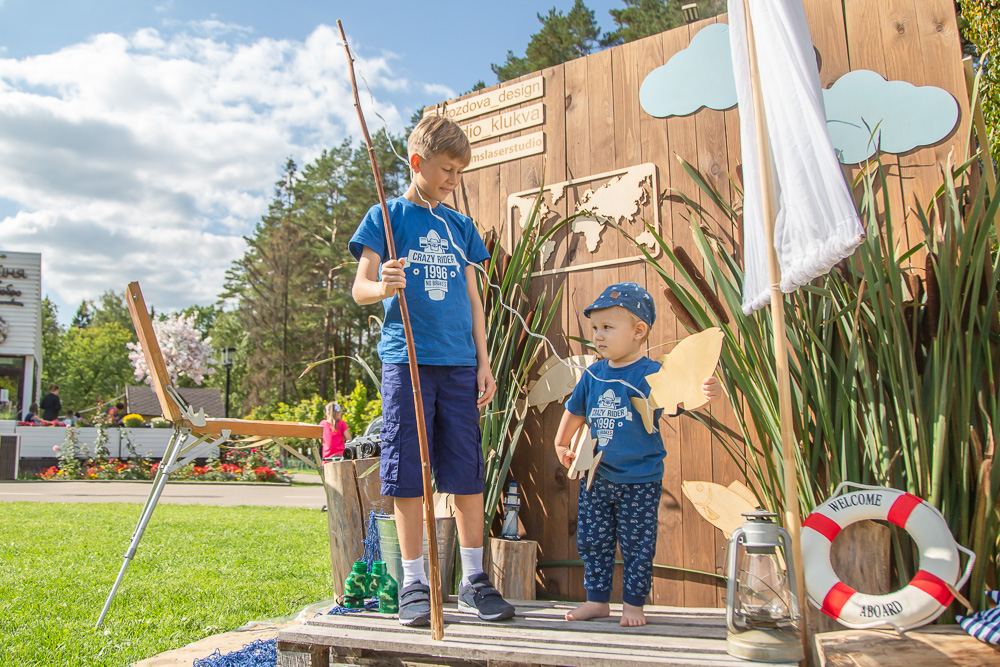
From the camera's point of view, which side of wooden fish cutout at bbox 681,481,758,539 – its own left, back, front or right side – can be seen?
left

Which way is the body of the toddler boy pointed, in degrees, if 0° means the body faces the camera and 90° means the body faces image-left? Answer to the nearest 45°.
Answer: approximately 45°

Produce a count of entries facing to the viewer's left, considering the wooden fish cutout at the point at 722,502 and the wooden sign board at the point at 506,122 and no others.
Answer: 1

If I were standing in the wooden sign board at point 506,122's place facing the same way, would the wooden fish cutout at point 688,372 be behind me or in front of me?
in front

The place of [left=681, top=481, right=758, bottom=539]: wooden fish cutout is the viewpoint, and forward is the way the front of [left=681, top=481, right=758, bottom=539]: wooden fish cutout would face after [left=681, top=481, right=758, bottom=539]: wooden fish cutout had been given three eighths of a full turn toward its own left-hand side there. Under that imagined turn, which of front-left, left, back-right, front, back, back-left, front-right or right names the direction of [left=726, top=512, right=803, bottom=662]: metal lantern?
front-right

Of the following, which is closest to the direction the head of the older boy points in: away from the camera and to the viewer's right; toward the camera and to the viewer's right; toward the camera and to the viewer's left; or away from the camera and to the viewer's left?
toward the camera and to the viewer's right

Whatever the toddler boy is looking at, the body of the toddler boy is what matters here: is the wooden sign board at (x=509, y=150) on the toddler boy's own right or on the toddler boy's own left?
on the toddler boy's own right

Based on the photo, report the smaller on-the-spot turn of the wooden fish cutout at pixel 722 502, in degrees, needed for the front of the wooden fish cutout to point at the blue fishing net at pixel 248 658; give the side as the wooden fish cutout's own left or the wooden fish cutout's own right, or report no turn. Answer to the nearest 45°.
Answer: approximately 45° to the wooden fish cutout's own left

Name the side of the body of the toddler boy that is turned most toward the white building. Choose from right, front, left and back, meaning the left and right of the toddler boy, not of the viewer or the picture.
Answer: right

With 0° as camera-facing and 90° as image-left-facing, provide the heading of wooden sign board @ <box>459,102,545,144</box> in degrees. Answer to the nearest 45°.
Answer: approximately 0°

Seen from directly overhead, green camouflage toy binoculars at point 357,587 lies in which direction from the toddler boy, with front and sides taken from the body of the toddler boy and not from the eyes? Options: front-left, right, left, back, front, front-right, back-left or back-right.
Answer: front-right
